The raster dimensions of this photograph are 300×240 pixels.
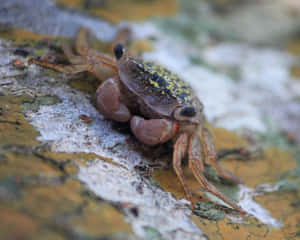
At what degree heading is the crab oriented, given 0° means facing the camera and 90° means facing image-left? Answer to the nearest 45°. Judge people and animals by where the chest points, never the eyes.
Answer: approximately 45°
